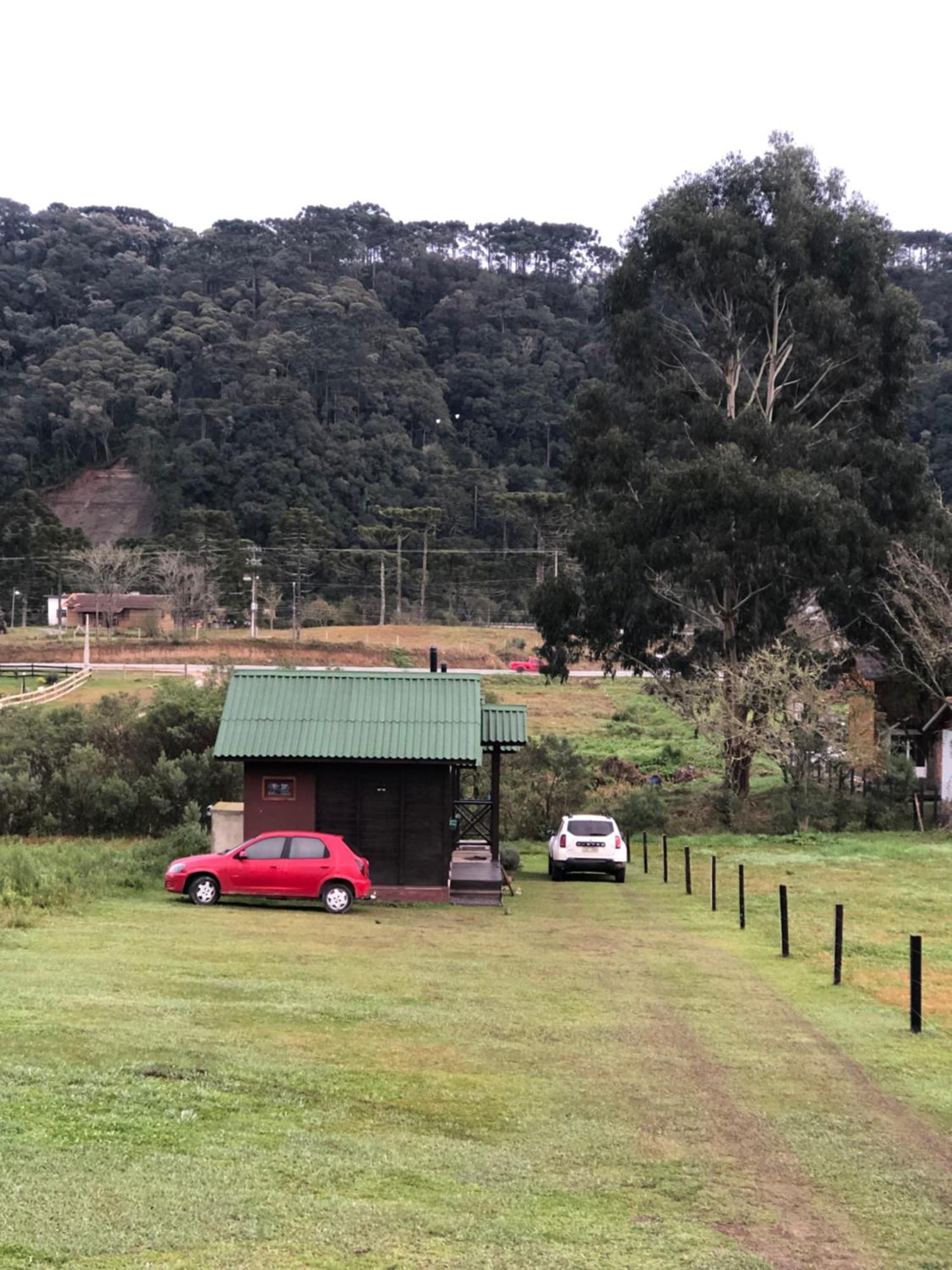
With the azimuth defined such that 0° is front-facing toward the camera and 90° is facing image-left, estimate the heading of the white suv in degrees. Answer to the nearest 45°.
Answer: approximately 180°

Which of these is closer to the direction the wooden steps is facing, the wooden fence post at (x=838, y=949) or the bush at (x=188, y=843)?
the wooden fence post

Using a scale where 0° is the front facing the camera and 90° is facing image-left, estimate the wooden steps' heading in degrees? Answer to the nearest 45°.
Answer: approximately 0°

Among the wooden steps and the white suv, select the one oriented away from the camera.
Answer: the white suv

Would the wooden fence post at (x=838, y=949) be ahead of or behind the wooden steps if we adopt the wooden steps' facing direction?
ahead

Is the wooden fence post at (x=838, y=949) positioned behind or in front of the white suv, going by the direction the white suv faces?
behind
